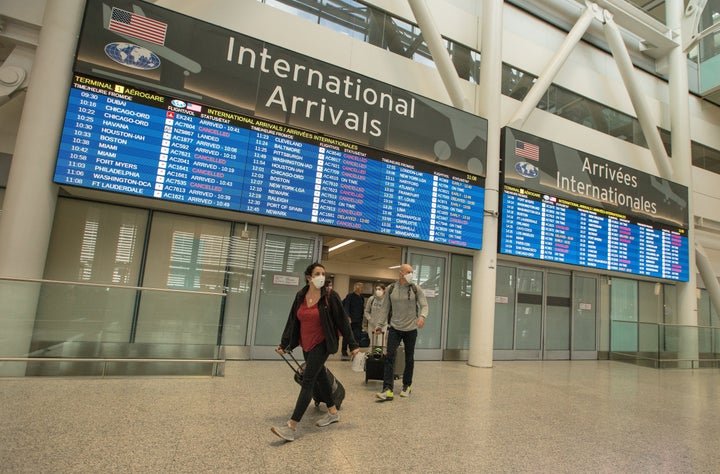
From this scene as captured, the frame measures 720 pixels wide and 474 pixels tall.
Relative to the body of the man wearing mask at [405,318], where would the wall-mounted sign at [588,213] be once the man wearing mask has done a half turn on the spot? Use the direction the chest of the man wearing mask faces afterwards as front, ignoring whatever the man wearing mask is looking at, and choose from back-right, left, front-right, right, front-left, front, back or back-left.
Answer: front-right

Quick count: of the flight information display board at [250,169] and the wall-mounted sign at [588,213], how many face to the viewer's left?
0

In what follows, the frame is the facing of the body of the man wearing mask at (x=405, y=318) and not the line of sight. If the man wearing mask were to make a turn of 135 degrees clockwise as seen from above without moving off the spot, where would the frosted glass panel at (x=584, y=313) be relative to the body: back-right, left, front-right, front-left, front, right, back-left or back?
right

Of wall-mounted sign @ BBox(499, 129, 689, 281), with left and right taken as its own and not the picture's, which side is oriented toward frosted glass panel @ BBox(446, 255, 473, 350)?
right

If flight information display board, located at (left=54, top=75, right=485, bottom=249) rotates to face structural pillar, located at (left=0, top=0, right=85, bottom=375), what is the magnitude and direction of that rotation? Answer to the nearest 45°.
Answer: approximately 135° to its right

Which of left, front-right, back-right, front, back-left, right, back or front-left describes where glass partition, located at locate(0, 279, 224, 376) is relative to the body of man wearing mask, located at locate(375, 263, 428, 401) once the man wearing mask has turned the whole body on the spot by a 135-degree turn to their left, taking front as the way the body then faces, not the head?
back-left

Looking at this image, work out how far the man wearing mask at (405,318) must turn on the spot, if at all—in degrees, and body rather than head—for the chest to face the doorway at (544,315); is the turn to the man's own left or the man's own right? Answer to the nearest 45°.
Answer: approximately 135° to the man's own left

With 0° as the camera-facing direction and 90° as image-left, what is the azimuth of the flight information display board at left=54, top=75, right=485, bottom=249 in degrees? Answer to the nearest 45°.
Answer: approximately 315°

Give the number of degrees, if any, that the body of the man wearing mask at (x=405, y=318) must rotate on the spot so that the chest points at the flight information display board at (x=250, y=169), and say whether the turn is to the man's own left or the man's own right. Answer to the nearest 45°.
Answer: approximately 90° to the man's own right

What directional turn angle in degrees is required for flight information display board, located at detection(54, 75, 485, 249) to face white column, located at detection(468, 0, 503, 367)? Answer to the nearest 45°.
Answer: approximately 45° to its left

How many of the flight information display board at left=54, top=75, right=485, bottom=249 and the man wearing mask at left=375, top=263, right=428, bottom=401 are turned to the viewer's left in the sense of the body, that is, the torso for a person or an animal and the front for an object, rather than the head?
0

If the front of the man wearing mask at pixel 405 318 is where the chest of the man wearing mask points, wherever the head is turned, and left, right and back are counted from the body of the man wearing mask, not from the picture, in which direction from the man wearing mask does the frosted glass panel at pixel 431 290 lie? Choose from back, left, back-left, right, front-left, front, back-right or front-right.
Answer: back

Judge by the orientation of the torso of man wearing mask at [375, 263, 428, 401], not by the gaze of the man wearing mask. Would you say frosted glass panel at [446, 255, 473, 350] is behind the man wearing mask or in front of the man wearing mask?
behind

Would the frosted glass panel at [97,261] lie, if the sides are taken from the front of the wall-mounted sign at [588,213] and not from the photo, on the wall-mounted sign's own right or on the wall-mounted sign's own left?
on the wall-mounted sign's own right
